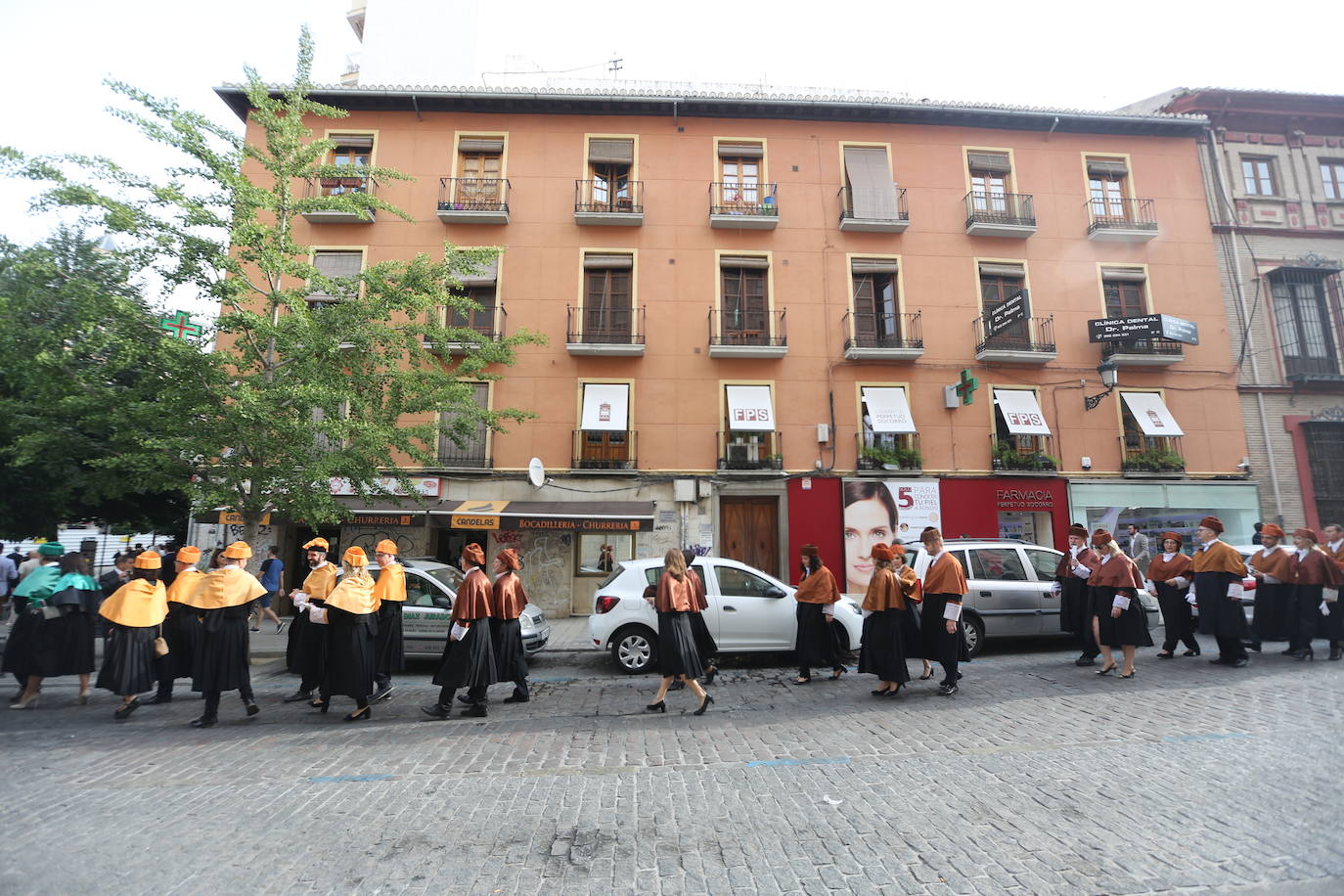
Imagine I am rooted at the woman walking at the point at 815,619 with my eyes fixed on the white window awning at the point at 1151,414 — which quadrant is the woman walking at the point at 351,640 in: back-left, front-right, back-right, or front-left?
back-left

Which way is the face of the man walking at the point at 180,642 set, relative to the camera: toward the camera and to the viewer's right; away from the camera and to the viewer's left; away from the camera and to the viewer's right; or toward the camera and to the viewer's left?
away from the camera and to the viewer's left

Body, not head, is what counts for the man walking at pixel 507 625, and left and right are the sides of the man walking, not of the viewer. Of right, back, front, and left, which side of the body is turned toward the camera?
left

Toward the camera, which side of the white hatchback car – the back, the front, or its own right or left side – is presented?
right

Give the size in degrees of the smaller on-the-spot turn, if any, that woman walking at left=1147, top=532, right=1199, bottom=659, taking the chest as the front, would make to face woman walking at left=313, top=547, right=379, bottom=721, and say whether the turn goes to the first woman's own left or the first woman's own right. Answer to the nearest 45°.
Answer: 0° — they already face them

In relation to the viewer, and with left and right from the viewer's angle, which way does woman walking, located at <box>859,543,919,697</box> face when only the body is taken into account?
facing to the left of the viewer

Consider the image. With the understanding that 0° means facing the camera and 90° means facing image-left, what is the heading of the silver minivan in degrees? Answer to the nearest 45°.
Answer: approximately 270°

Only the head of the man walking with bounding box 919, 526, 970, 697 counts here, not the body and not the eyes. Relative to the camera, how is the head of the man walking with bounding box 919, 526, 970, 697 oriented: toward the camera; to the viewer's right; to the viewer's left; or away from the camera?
to the viewer's left

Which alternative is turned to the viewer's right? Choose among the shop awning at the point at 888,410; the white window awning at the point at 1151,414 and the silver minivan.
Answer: the silver minivan

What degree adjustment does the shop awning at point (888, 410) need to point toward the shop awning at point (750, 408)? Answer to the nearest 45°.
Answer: approximately 45° to its right

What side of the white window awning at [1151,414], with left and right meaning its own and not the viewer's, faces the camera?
front

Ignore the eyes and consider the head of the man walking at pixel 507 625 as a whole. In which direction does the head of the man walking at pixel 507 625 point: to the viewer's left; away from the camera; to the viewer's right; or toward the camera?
to the viewer's left

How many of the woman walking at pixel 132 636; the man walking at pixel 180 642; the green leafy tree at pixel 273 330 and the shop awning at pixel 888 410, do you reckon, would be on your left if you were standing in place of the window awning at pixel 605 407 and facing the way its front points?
1

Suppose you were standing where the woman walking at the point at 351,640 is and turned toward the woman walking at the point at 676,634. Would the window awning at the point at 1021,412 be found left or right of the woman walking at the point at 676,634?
left

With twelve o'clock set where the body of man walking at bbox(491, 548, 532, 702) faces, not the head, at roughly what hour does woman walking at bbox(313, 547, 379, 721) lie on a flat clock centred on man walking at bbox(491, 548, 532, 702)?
woman walking at bbox(313, 547, 379, 721) is roughly at 12 o'clock from man walking at bbox(491, 548, 532, 702).

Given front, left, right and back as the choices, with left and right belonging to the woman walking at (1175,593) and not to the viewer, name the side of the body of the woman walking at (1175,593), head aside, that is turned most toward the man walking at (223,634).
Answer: front

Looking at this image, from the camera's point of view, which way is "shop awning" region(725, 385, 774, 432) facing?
toward the camera
